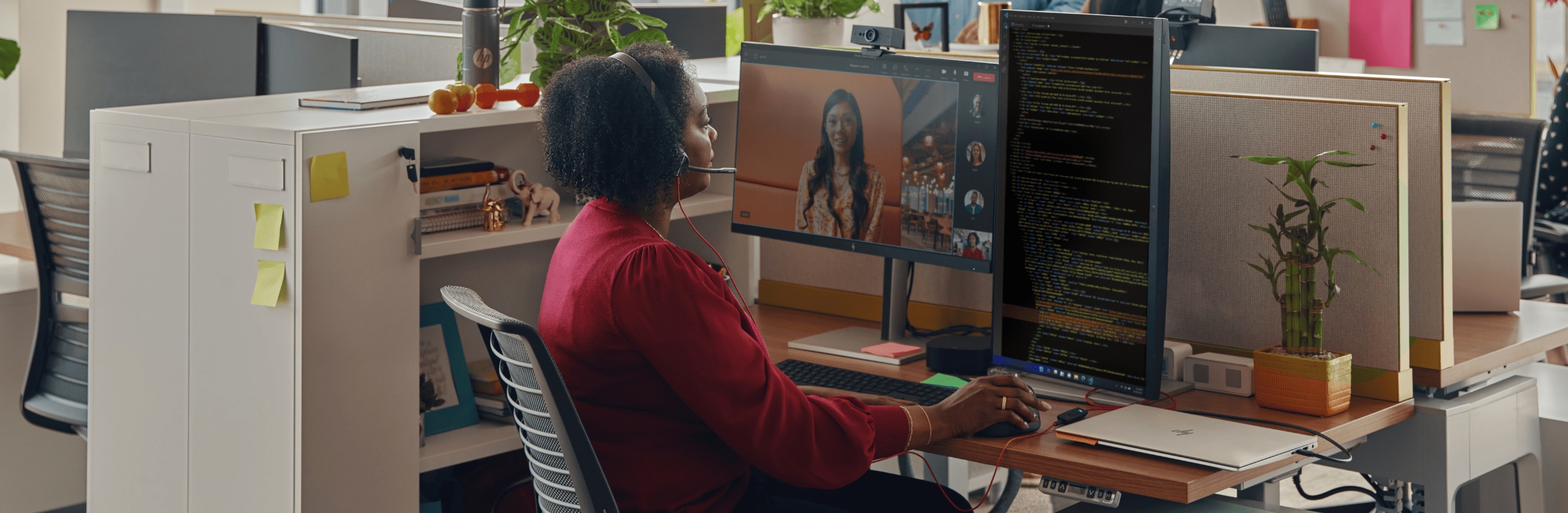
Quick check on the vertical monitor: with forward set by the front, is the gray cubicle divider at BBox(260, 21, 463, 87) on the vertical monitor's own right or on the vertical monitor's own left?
on the vertical monitor's own right

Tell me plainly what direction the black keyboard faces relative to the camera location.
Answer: facing the viewer and to the left of the viewer

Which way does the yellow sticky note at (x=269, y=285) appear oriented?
toward the camera

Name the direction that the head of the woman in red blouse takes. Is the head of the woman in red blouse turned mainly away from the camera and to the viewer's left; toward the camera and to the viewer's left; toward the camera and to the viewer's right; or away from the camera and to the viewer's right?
away from the camera and to the viewer's right

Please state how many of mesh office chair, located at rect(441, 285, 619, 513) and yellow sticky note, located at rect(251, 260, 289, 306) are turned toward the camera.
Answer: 1
